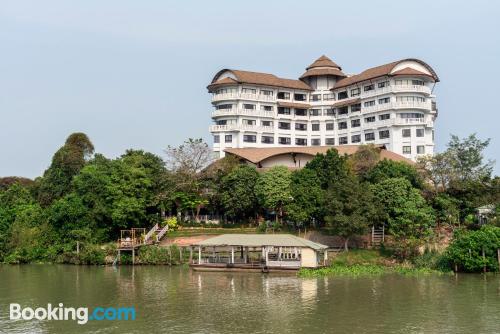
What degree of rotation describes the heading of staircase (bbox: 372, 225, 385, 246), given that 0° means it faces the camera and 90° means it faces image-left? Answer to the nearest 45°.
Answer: approximately 0°

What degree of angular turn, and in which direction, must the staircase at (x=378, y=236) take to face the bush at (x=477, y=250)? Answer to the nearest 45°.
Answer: approximately 45° to its left
